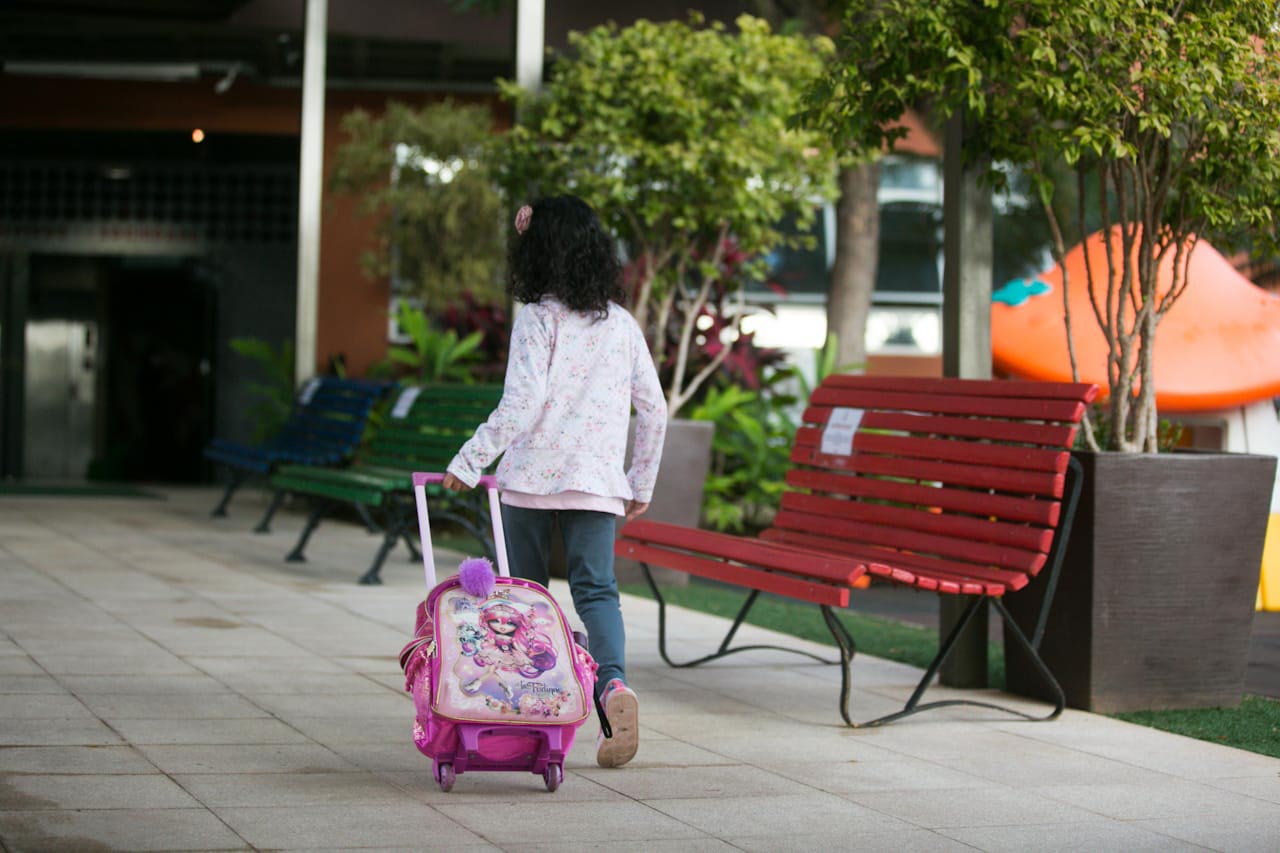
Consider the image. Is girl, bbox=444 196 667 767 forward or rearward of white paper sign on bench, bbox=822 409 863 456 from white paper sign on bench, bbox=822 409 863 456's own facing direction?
forward

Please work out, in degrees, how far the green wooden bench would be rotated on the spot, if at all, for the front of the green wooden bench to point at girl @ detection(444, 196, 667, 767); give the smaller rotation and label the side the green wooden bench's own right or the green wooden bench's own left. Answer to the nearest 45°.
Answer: approximately 45° to the green wooden bench's own left

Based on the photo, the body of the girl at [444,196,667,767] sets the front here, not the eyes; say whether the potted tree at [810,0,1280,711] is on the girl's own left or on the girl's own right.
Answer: on the girl's own right

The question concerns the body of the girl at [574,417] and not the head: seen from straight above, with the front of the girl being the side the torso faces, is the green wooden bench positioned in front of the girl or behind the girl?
in front

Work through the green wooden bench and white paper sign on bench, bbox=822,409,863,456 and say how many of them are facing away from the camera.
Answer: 0

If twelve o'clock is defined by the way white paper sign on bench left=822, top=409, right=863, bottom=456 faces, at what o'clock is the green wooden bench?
The green wooden bench is roughly at 3 o'clock from the white paper sign on bench.

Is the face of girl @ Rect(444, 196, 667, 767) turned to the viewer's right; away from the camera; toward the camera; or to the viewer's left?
away from the camera

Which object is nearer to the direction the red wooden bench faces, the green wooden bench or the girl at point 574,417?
the girl

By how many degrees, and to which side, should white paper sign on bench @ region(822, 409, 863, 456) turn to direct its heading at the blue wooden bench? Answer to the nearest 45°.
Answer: approximately 90° to its right

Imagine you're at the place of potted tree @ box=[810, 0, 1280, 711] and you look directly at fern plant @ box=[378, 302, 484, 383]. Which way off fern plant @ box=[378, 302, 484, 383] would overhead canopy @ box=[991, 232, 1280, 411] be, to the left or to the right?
right

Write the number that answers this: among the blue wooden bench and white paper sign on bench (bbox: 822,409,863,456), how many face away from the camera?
0

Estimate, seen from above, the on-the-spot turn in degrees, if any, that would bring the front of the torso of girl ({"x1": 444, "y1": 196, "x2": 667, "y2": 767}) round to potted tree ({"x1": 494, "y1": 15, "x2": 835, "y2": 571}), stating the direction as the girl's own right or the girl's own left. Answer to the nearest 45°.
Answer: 0° — they already face it

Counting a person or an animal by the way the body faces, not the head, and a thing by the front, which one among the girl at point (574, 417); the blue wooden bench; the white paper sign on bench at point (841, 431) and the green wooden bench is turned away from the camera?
the girl
